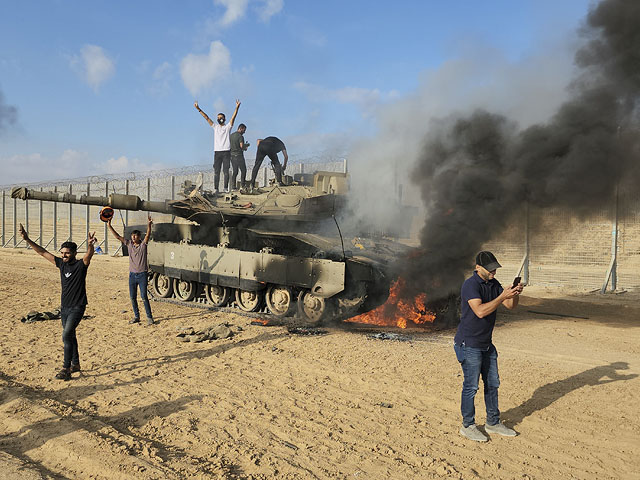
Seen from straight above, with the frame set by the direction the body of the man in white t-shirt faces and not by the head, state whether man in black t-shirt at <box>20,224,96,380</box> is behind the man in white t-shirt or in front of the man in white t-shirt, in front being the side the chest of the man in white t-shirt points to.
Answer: in front

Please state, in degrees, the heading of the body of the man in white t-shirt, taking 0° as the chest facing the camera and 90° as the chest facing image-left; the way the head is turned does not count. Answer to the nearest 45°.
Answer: approximately 0°

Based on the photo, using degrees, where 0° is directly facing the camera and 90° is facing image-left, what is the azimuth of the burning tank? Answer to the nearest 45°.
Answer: approximately 315°

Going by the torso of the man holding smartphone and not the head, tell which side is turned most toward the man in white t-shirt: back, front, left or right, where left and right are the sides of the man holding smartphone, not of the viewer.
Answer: back

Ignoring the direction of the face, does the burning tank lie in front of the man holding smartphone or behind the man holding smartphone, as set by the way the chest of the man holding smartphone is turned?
behind

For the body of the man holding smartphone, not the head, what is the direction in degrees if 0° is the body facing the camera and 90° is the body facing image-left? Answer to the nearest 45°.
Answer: approximately 315°

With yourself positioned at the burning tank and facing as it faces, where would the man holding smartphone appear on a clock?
The man holding smartphone is roughly at 1 o'clock from the burning tank.

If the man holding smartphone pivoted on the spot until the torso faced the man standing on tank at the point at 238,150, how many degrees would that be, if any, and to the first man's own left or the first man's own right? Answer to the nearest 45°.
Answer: approximately 180°

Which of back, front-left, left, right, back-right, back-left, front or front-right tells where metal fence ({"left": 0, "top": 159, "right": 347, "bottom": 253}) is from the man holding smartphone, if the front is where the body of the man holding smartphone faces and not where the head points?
back
